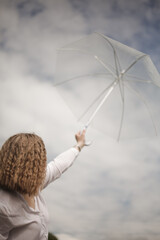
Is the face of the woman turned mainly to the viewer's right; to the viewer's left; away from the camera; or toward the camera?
away from the camera

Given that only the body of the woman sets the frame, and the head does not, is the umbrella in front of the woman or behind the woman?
in front

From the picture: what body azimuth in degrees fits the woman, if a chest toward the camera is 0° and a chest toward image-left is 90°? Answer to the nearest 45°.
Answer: approximately 225°
